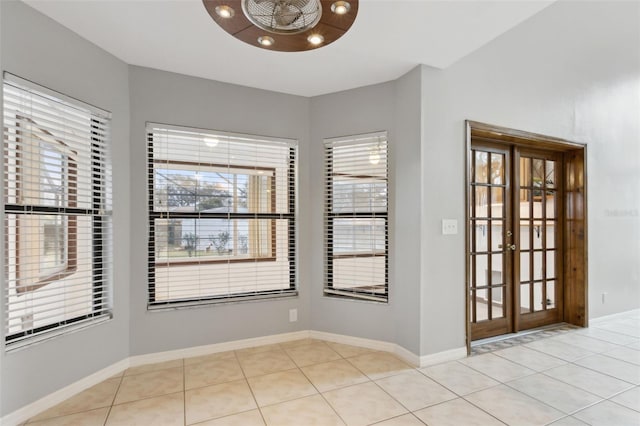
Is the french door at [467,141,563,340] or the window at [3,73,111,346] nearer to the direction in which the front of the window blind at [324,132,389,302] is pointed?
the window

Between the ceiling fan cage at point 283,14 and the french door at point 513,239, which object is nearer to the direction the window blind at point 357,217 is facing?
the ceiling fan cage

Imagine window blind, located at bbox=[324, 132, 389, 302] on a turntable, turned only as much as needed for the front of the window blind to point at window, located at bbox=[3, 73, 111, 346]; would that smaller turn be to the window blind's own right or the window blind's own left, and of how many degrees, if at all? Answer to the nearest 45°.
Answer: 0° — it already faces it

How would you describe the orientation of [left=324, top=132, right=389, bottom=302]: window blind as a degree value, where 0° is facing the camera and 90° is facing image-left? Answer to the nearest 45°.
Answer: approximately 45°

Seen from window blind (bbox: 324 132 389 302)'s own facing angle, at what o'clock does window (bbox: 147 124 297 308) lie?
The window is roughly at 1 o'clock from the window blind.

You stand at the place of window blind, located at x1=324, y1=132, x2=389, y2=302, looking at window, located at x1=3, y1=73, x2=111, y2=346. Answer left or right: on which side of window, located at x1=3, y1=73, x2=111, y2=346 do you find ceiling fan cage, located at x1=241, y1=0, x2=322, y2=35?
left

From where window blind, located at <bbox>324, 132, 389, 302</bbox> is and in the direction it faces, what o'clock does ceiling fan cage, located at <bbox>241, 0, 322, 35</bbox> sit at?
The ceiling fan cage is roughly at 11 o'clock from the window blind.

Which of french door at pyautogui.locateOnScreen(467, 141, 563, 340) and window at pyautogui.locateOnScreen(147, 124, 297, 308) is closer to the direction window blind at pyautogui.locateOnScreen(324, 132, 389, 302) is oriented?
the window

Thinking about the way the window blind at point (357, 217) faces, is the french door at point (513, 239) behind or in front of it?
behind
